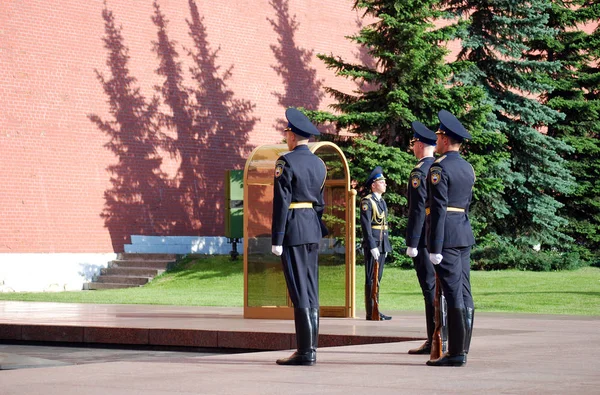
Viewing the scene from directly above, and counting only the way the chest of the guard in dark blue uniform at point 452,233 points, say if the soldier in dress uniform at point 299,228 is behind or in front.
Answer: in front

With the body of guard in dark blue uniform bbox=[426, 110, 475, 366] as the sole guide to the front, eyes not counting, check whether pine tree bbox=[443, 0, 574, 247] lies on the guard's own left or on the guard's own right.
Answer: on the guard's own right

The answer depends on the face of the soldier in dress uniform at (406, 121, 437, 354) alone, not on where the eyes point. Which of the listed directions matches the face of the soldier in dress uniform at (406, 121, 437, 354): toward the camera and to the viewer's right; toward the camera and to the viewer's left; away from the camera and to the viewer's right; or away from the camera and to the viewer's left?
away from the camera and to the viewer's left

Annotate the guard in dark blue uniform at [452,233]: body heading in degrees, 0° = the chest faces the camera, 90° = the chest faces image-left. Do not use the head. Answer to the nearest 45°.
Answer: approximately 135°

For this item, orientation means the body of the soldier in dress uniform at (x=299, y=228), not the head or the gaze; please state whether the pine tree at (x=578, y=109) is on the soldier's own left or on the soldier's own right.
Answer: on the soldier's own right

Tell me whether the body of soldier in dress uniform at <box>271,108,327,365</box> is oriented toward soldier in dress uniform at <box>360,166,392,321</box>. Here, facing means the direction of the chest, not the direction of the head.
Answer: no

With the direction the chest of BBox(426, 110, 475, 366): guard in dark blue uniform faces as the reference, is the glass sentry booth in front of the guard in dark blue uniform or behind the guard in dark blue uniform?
in front

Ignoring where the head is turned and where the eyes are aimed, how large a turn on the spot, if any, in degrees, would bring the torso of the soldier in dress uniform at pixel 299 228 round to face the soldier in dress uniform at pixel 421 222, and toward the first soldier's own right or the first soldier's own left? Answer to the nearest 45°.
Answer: approximately 90° to the first soldier's own right

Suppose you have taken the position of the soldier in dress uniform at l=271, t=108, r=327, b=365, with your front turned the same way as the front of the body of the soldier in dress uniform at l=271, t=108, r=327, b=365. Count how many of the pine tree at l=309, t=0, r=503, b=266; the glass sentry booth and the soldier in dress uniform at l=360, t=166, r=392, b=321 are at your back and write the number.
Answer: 0

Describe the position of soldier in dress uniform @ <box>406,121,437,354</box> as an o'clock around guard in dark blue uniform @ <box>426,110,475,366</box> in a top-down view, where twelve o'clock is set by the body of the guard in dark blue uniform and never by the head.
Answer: The soldier in dress uniform is roughly at 1 o'clock from the guard in dark blue uniform.
